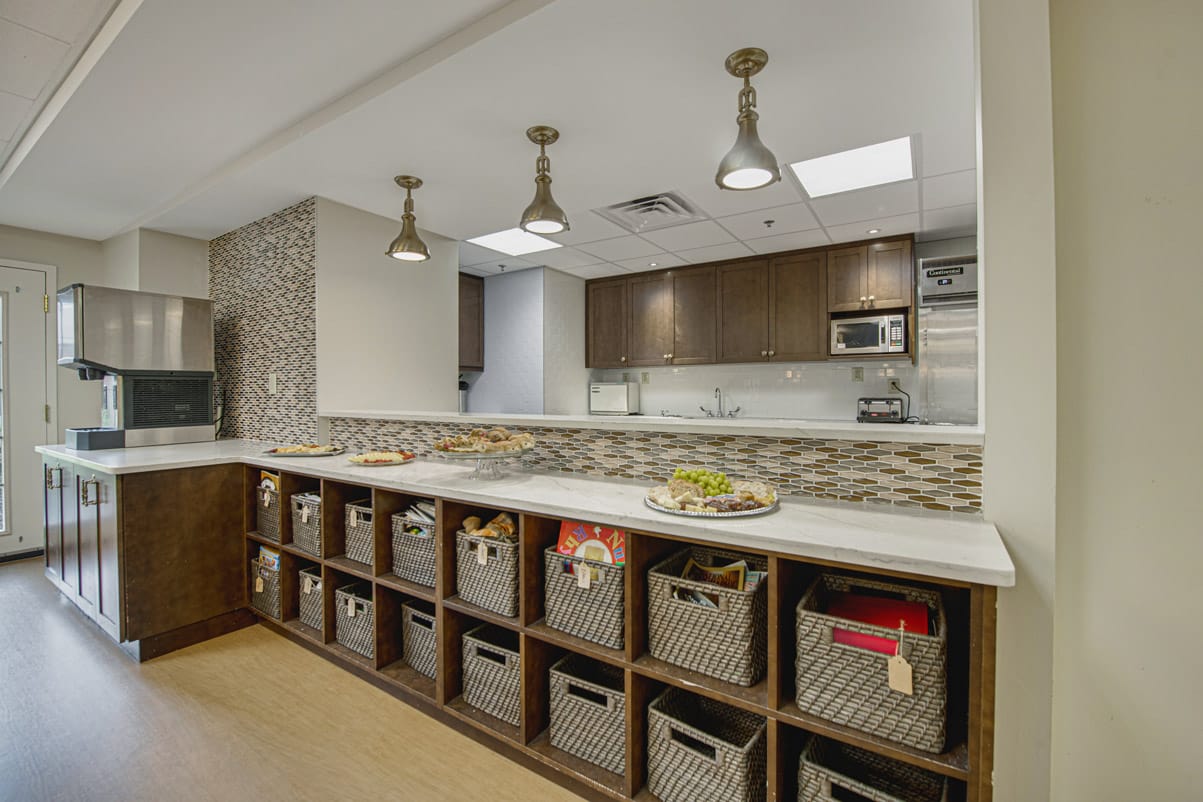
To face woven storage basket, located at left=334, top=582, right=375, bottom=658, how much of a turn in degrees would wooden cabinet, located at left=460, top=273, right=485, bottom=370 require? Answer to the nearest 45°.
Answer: approximately 45° to its right

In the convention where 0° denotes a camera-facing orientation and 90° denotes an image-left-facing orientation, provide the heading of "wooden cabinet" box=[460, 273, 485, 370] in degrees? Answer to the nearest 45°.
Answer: approximately 315°

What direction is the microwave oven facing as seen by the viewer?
toward the camera

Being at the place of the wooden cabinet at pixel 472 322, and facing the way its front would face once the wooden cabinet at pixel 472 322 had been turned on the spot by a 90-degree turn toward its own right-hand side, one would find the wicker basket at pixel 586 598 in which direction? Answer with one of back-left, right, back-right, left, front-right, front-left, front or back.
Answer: front-left

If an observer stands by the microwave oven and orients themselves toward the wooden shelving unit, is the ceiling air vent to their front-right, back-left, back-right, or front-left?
front-right

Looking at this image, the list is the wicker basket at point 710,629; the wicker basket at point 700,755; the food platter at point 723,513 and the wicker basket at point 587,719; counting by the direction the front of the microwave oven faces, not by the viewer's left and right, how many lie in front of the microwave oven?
4

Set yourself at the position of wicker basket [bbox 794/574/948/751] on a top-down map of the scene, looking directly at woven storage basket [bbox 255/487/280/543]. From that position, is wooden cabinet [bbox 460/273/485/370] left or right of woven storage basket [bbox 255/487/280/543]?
right

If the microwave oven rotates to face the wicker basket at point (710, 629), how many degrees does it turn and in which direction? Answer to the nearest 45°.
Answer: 0° — it already faces it

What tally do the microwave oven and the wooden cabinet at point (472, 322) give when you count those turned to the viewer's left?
0

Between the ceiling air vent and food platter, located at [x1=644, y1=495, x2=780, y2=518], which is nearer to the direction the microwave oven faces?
the food platter

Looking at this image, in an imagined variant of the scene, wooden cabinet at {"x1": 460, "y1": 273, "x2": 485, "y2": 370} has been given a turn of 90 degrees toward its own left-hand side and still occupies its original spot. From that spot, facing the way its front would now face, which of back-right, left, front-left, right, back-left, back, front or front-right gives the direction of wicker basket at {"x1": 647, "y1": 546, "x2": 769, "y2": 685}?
back-right

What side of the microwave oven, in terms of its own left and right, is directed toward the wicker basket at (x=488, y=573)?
front

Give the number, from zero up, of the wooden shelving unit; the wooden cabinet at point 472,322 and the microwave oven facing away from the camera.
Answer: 0

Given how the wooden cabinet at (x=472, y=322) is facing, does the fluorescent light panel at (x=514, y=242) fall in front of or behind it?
in front

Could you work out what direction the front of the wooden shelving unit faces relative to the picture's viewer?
facing the viewer and to the left of the viewer

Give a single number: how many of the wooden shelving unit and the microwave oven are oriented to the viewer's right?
0
